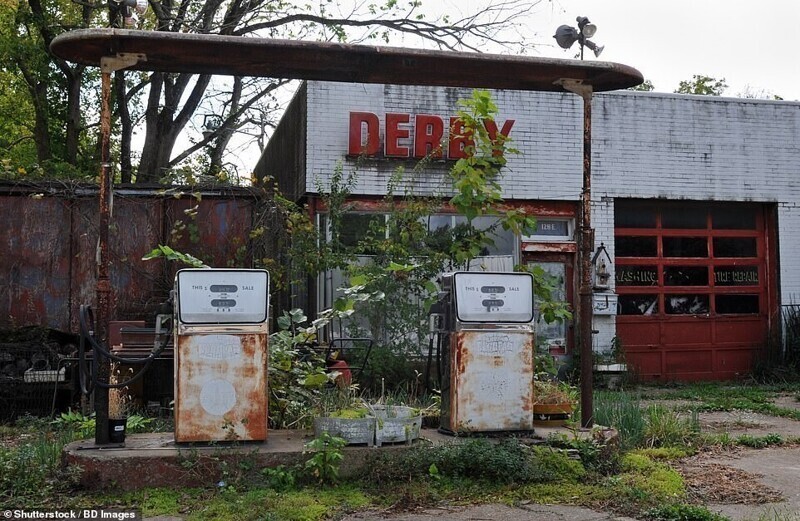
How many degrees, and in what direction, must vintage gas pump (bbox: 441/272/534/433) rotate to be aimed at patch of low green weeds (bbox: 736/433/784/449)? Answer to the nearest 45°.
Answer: approximately 135° to its left

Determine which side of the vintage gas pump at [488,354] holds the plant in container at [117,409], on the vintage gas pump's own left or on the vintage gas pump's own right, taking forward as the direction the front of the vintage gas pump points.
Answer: on the vintage gas pump's own right

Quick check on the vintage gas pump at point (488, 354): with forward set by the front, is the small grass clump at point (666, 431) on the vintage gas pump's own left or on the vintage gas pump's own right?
on the vintage gas pump's own left

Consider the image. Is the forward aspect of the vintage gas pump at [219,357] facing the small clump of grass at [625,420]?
no

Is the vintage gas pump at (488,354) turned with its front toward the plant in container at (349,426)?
no

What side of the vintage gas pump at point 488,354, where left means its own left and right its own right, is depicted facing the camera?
front

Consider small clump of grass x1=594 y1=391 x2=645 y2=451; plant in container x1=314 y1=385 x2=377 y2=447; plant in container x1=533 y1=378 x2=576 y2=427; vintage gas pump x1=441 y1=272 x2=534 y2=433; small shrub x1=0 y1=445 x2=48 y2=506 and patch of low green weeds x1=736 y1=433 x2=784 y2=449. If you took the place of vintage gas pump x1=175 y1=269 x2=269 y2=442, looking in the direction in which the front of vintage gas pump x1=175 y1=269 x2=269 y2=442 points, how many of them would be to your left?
5

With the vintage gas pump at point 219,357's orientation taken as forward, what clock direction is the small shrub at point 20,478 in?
The small shrub is roughly at 3 o'clock from the vintage gas pump.

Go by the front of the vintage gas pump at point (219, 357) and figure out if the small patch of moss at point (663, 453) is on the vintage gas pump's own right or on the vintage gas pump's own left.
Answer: on the vintage gas pump's own left

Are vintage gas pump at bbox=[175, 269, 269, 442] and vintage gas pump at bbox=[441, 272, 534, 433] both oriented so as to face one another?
no

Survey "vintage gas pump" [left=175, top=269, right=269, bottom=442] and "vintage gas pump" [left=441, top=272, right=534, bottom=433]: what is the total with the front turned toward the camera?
2

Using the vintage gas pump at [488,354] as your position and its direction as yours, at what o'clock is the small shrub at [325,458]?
The small shrub is roughly at 2 o'clock from the vintage gas pump.

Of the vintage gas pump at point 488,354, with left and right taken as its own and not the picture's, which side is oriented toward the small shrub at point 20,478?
right

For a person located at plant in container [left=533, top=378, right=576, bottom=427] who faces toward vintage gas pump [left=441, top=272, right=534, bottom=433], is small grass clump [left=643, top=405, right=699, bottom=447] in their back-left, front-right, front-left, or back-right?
back-left

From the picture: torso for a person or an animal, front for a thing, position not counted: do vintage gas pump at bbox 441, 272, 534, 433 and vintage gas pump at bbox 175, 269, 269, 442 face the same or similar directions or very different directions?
same or similar directions

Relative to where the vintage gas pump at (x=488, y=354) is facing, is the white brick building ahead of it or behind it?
behind

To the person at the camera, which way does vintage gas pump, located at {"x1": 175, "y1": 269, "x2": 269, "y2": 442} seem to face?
facing the viewer
